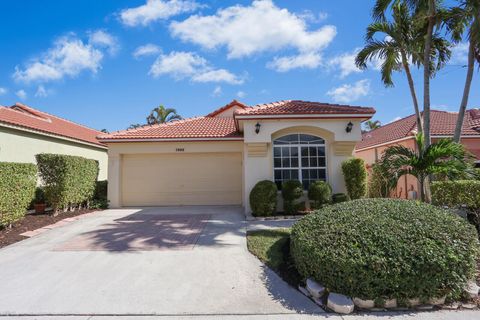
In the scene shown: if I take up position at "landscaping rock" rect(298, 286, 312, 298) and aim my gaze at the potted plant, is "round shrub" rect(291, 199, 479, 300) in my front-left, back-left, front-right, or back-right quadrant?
back-right

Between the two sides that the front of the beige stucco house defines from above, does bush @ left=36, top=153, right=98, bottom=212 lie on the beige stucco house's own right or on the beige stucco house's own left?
on the beige stucco house's own right

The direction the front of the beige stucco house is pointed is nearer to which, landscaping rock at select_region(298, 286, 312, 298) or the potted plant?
the landscaping rock

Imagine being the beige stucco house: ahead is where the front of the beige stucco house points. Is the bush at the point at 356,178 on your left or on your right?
on your left

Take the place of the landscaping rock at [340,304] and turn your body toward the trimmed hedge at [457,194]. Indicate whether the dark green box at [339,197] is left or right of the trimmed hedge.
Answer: left

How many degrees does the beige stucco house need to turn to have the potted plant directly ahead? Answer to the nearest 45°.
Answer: approximately 90° to its right

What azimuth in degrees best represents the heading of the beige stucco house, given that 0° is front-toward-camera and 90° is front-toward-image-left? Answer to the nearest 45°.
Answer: approximately 0°

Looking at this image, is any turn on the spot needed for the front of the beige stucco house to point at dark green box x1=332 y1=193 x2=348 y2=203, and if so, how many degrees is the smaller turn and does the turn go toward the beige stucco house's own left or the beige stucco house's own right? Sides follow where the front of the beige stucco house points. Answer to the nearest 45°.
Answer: approximately 45° to the beige stucco house's own left

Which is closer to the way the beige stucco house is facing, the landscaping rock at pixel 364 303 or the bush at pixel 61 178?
the landscaping rock
